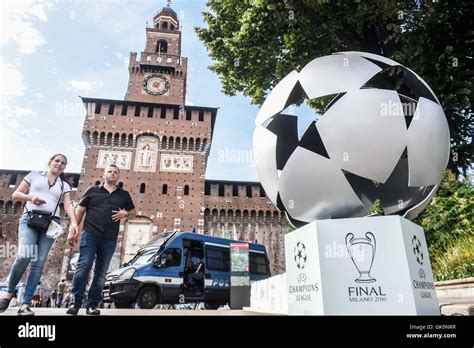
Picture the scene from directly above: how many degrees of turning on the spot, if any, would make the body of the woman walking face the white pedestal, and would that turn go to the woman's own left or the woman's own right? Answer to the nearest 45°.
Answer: approximately 45° to the woman's own left

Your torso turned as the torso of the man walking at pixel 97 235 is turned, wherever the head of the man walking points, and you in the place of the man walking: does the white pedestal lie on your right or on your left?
on your left

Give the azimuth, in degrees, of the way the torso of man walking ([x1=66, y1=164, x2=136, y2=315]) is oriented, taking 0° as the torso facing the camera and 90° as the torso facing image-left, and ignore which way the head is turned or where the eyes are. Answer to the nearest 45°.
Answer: approximately 0°

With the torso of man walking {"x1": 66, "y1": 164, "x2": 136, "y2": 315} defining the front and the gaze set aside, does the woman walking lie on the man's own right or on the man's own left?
on the man's own right

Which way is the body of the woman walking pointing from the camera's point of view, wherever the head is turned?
toward the camera

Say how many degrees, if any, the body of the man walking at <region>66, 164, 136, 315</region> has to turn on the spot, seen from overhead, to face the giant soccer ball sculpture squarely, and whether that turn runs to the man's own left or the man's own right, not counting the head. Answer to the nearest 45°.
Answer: approximately 45° to the man's own left

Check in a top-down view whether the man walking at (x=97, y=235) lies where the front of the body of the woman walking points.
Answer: no

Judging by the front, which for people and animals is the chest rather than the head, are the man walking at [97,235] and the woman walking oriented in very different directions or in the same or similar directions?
same or similar directions

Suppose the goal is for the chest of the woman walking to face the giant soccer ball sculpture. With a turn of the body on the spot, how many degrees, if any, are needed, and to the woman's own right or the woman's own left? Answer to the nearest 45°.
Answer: approximately 45° to the woman's own left

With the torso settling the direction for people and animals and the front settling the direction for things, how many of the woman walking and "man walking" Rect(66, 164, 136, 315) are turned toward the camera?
2
